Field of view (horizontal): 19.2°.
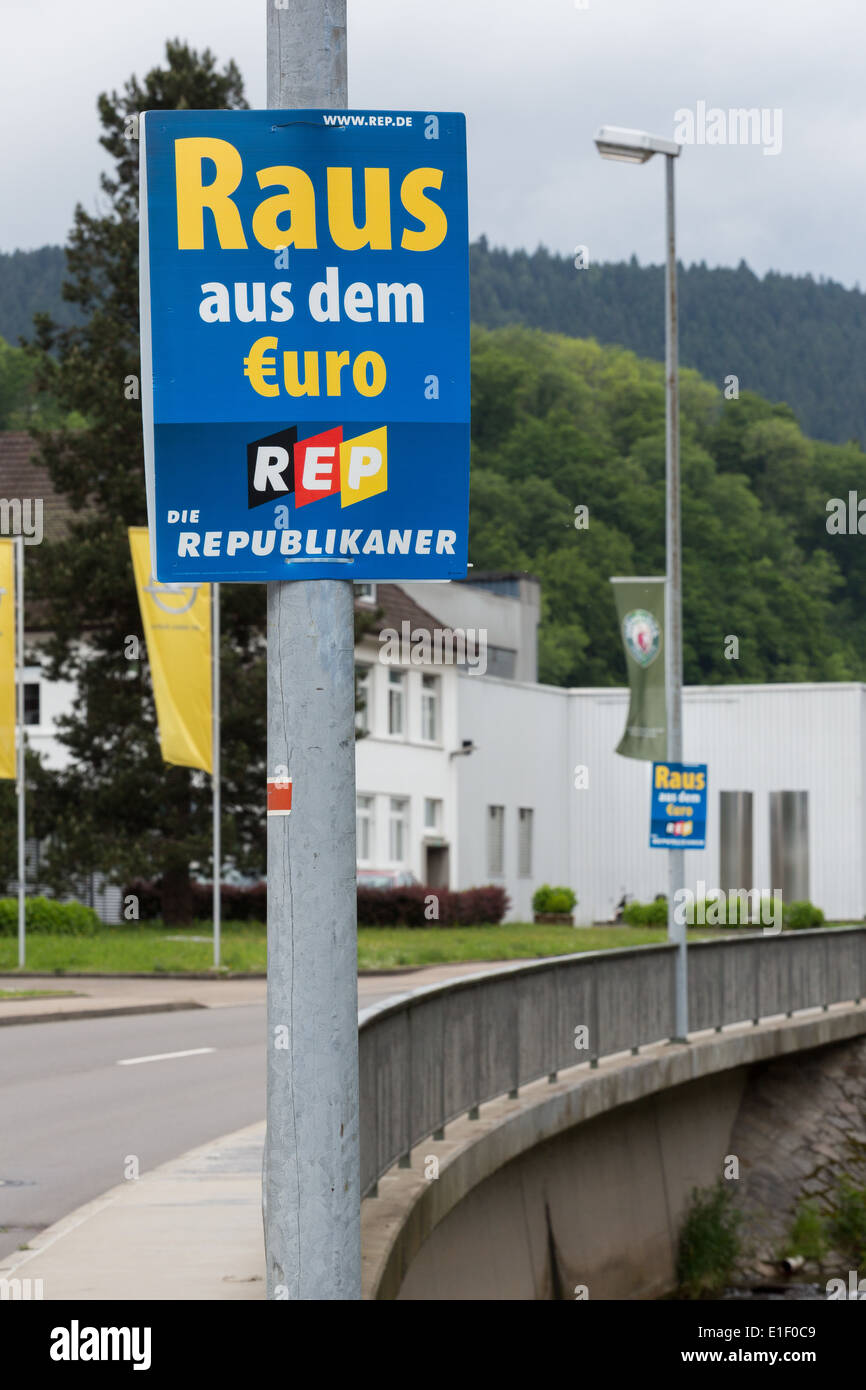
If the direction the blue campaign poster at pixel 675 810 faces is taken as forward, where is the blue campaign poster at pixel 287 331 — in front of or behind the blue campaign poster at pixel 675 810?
in front

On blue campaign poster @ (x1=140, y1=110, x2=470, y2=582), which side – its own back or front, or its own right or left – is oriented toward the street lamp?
back

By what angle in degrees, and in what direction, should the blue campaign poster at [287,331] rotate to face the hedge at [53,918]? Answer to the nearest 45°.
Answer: approximately 180°

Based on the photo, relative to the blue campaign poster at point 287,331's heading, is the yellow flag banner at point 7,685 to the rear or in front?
to the rear

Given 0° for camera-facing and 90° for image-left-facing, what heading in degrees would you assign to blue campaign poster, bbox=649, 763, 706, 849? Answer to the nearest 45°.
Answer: approximately 0°

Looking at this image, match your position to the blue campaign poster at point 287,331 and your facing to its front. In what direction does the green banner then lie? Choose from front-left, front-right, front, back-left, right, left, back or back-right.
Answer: back

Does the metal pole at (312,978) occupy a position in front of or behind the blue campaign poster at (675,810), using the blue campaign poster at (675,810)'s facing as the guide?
in front

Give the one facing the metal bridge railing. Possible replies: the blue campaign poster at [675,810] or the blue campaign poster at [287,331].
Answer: the blue campaign poster at [675,810]

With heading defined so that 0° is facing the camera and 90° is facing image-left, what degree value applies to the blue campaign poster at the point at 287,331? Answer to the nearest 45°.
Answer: approximately 0°

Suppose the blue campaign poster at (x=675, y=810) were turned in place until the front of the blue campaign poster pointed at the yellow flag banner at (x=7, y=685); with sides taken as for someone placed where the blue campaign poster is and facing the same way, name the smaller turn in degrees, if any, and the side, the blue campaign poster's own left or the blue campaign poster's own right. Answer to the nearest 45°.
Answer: approximately 135° to the blue campaign poster's own right

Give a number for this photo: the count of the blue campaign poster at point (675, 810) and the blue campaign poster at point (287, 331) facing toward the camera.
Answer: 2
